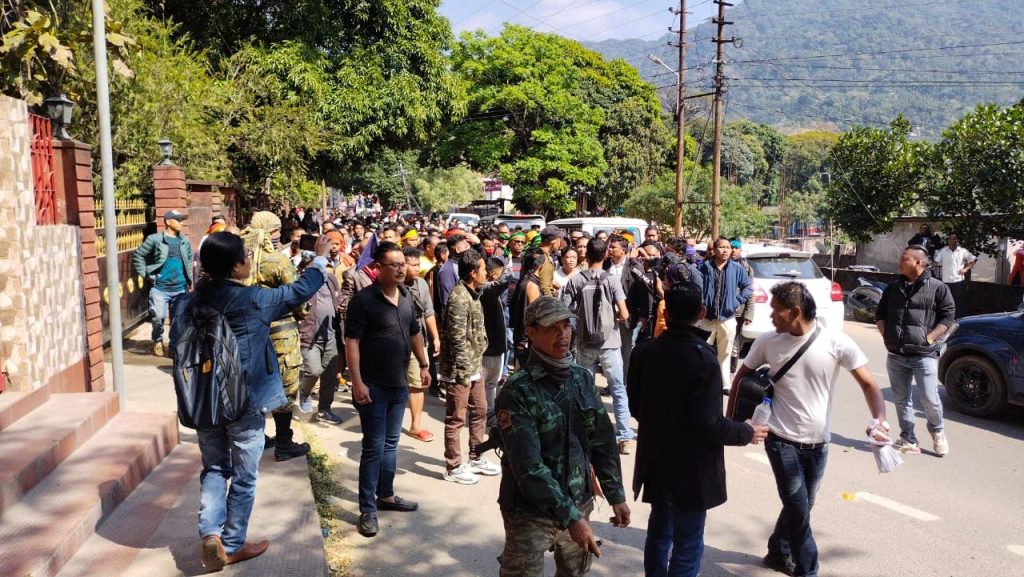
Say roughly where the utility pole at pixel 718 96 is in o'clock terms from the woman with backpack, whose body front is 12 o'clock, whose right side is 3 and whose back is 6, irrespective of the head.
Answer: The utility pole is roughly at 12 o'clock from the woman with backpack.

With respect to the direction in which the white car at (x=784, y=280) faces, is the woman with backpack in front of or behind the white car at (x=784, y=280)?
behind

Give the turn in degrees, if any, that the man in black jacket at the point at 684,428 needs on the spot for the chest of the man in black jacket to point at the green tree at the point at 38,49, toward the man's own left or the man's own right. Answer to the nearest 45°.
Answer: approximately 45° to the man's own left

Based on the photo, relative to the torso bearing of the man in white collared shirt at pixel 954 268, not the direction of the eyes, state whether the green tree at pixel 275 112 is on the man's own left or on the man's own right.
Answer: on the man's own right

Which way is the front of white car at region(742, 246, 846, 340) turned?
away from the camera

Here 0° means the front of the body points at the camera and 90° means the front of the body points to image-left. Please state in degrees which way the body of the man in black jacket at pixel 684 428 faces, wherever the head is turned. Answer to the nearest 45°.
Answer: approximately 180°

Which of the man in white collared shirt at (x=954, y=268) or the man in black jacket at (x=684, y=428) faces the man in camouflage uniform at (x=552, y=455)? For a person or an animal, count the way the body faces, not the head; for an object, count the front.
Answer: the man in white collared shirt

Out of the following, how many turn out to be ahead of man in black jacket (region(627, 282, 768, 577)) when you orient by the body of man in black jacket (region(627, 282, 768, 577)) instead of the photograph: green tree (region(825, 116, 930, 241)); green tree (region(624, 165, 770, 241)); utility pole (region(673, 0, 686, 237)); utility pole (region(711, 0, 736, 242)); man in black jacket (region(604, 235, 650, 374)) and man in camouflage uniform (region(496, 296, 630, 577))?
5

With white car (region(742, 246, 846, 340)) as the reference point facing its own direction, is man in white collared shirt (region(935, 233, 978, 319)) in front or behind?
in front

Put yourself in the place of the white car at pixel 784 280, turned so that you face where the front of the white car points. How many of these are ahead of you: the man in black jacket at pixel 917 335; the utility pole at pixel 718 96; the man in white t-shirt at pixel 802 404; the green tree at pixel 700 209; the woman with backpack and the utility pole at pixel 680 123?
3

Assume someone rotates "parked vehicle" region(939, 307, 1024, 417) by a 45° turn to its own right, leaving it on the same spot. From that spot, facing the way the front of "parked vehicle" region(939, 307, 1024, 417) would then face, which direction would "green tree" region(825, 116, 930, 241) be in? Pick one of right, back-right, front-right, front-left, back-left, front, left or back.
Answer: front-right

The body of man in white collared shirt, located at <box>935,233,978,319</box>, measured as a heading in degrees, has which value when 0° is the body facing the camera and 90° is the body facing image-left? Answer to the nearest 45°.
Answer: approximately 0°

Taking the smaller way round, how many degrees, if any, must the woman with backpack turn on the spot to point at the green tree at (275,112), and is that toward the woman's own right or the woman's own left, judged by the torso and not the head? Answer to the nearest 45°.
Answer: approximately 45° to the woman's own left

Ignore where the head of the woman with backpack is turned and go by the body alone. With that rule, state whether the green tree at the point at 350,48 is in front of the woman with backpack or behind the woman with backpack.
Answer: in front

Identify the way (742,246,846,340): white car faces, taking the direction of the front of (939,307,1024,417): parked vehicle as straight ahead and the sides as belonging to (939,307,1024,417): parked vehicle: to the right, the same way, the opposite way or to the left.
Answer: to the right

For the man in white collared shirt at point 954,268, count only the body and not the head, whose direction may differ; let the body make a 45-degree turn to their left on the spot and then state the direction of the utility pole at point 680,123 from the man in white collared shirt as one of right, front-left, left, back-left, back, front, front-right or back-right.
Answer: back

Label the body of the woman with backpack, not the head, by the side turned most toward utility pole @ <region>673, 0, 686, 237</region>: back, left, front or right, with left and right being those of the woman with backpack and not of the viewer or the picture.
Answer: front

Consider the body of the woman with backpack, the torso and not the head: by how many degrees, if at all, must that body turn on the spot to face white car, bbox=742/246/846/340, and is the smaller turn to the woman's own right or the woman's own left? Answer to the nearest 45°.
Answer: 0° — they already face it

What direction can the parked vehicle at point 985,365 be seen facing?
to the viewer's left

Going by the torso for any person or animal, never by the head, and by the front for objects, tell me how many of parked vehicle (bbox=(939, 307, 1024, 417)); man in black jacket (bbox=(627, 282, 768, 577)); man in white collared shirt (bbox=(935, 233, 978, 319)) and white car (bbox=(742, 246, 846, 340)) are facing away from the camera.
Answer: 2
